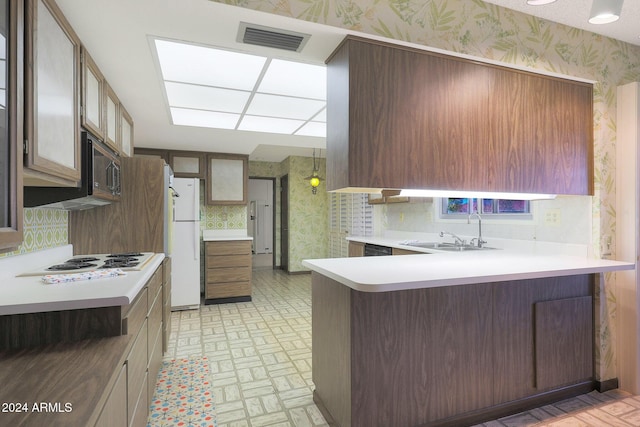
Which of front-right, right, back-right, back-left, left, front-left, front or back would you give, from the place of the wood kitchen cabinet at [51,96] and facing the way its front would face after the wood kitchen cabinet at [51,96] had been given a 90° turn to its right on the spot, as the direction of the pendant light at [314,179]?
back

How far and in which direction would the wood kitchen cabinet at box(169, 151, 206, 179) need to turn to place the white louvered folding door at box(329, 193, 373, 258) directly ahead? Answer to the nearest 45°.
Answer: approximately 90° to its left

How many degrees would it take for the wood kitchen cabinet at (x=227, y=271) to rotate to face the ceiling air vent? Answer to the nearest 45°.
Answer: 0° — it already faces it

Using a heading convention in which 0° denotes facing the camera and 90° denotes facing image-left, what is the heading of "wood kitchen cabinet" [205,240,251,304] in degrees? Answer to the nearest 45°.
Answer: approximately 0°

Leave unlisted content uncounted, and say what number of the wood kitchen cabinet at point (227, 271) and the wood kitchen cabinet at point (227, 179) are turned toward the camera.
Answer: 2

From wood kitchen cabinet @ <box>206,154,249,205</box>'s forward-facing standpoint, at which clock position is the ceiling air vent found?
The ceiling air vent is roughly at 12 o'clock from the wood kitchen cabinet.

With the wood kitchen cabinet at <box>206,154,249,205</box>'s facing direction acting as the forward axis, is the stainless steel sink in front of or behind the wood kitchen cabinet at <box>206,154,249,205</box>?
in front

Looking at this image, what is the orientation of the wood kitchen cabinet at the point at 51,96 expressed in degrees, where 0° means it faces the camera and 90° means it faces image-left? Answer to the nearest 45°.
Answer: approximately 315°

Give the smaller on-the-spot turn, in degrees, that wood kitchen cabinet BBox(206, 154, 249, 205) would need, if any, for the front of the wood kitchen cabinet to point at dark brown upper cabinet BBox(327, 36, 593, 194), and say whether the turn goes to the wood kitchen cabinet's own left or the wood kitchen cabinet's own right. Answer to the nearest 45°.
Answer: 0° — it already faces it

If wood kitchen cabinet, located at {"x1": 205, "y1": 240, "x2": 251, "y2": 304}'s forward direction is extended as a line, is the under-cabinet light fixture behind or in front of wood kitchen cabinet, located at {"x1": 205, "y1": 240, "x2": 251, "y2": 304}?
in front
